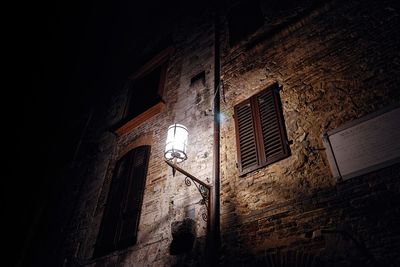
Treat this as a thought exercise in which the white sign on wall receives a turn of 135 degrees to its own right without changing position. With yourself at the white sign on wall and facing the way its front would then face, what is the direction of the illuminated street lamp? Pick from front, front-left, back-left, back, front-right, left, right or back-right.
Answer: left

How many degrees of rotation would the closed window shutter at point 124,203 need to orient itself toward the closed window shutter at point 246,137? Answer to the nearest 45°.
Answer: approximately 90° to its left

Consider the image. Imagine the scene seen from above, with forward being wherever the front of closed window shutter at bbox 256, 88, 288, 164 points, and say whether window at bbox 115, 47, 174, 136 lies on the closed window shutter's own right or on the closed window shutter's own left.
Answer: on the closed window shutter's own right

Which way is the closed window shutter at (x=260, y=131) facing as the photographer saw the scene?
facing the viewer and to the left of the viewer

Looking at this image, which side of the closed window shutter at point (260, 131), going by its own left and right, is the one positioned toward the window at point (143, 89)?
right

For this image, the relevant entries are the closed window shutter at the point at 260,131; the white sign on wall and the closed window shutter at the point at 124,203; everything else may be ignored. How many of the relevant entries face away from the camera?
0

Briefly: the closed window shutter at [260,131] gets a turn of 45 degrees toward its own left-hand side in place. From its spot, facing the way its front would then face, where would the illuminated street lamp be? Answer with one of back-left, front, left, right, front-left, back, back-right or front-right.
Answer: right

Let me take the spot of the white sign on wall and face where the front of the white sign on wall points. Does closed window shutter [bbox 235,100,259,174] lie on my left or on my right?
on my right

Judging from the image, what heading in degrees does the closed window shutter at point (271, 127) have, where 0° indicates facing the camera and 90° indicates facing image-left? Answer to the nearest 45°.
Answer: approximately 45°

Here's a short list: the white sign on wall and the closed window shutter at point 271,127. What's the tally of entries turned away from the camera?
0
